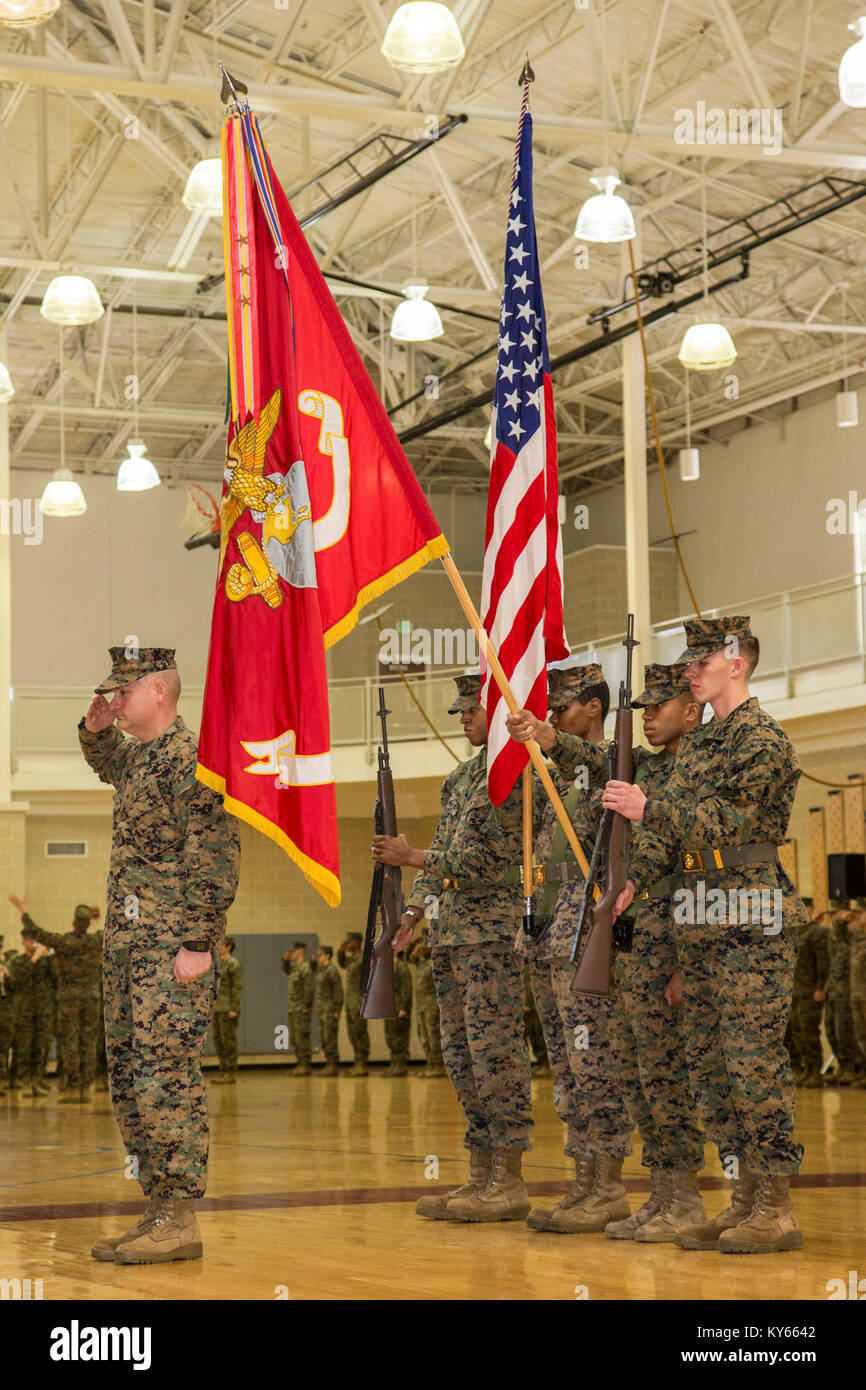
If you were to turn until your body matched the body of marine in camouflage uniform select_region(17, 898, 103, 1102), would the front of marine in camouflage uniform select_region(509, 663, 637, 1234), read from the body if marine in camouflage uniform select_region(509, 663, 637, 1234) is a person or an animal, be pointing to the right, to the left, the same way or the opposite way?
to the left

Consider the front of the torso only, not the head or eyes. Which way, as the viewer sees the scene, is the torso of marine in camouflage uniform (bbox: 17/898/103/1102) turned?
away from the camera

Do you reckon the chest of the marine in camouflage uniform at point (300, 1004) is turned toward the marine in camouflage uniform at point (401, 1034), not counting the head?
no

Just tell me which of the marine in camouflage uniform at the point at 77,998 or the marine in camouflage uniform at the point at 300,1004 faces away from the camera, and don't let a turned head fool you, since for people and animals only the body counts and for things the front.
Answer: the marine in camouflage uniform at the point at 77,998

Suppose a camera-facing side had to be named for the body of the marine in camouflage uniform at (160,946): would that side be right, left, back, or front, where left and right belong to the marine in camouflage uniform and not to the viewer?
left

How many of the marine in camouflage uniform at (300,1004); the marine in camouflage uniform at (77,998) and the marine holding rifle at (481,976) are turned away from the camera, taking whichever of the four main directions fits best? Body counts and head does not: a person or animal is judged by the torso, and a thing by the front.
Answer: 1

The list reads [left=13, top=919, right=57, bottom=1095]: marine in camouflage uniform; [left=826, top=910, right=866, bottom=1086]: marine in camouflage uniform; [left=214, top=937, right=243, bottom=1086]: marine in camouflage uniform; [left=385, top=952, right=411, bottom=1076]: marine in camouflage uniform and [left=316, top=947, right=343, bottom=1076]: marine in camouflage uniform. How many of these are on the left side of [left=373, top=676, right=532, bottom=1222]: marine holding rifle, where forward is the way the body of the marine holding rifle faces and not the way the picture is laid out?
0

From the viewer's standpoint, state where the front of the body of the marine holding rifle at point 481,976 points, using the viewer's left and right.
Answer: facing to the left of the viewer

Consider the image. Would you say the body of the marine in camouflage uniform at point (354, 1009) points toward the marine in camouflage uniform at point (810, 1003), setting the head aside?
no

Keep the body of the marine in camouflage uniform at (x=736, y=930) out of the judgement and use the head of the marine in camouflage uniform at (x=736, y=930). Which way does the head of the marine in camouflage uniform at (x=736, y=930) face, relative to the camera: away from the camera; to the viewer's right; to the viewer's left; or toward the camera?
to the viewer's left
